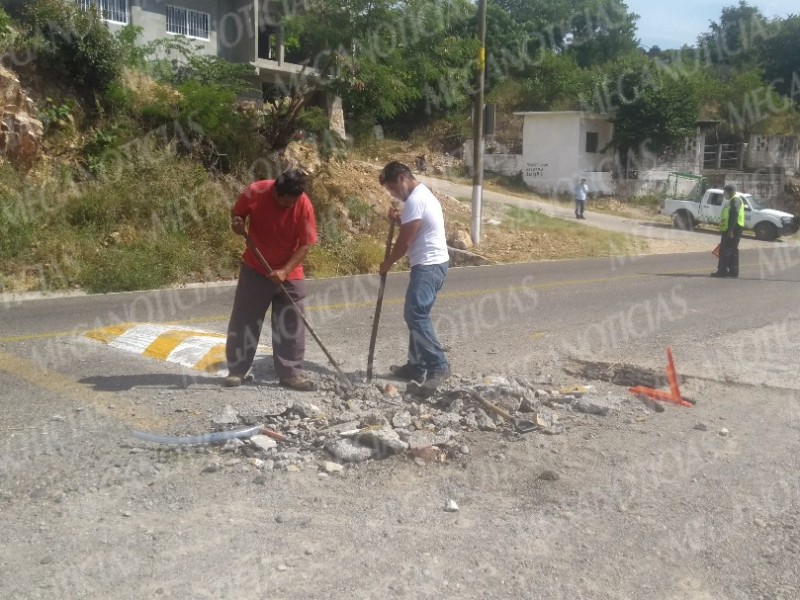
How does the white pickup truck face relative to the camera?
to the viewer's right

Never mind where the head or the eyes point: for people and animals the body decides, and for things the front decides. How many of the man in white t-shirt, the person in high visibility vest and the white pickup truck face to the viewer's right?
1

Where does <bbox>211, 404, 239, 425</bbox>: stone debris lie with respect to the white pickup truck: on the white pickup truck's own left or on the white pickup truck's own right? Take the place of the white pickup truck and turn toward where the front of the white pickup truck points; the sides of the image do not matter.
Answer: on the white pickup truck's own right

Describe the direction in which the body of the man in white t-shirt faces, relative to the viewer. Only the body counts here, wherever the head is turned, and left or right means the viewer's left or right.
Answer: facing to the left of the viewer

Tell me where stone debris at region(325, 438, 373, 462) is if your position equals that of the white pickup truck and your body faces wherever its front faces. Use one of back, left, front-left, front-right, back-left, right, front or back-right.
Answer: right

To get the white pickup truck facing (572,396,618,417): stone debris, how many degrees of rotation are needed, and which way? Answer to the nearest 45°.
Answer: approximately 90° to its right

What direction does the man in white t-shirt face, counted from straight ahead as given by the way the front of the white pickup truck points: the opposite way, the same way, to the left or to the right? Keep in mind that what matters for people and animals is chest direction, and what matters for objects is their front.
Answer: the opposite way

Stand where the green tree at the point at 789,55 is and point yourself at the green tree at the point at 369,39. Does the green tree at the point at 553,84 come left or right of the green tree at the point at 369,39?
right
